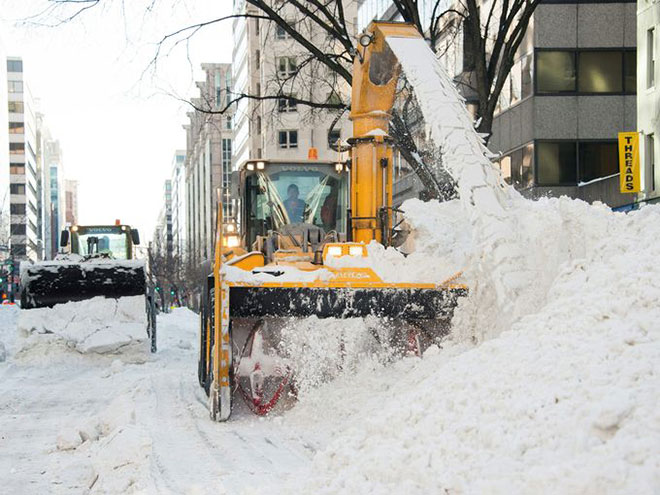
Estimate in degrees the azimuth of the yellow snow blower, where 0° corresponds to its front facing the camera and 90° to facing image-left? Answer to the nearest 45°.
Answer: approximately 0°

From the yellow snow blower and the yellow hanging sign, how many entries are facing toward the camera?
2

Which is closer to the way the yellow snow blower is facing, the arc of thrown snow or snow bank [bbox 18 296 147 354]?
the arc of thrown snow

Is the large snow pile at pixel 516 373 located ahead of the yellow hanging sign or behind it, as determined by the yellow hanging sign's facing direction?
ahead

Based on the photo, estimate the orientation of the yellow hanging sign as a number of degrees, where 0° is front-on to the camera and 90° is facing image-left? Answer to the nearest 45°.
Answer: approximately 0°

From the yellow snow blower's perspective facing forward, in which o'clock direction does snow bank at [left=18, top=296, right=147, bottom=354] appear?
The snow bank is roughly at 5 o'clock from the yellow snow blower.
